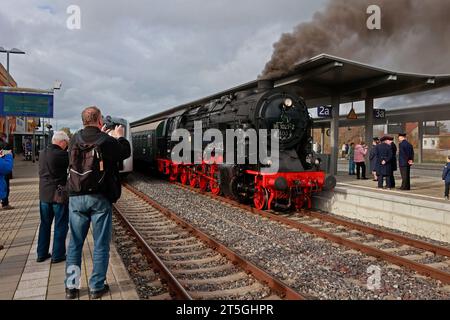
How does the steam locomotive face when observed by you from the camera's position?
facing the viewer and to the right of the viewer

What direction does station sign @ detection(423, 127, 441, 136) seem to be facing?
toward the camera

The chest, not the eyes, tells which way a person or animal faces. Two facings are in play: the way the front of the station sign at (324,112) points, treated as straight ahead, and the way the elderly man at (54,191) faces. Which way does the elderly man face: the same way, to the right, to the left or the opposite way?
the opposite way

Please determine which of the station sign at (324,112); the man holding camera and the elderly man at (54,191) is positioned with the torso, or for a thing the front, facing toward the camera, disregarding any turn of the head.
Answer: the station sign

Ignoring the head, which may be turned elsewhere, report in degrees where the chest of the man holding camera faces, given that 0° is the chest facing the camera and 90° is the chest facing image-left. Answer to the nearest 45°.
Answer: approximately 225°

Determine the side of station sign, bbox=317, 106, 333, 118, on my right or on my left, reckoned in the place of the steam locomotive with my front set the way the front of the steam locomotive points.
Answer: on my left

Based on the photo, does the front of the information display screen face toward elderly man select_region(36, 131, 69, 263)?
yes

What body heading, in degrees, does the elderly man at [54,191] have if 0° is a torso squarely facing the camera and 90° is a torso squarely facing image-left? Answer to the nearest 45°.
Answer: approximately 225°

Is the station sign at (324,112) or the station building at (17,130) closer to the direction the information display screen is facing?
the station sign

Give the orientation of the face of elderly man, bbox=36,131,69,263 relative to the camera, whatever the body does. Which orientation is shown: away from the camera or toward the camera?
away from the camera

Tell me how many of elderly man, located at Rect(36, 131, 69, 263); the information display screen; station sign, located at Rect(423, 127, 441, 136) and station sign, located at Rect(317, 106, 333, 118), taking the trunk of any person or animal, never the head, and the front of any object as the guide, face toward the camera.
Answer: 3

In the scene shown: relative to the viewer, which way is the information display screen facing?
toward the camera
